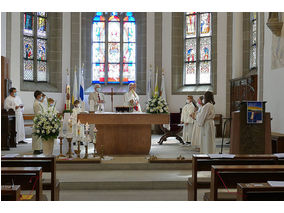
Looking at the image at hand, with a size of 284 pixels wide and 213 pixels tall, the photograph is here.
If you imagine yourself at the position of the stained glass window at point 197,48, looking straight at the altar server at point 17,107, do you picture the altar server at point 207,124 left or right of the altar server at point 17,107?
left

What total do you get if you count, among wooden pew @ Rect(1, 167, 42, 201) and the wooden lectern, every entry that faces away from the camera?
1

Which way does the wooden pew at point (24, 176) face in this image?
away from the camera

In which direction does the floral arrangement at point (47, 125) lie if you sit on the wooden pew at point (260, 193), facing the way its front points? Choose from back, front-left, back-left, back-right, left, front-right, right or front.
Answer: front-left

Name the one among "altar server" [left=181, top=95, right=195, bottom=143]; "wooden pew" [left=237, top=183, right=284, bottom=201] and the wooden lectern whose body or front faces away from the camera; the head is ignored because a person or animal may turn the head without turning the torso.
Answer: the wooden pew

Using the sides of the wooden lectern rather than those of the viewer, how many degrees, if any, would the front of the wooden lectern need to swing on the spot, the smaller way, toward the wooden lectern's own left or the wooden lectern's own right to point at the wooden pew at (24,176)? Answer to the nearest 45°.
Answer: approximately 45° to the wooden lectern's own right

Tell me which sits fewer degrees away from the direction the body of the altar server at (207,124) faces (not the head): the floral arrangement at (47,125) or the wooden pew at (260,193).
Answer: the floral arrangement

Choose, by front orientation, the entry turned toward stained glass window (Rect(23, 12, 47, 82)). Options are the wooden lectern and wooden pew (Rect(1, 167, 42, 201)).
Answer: the wooden pew

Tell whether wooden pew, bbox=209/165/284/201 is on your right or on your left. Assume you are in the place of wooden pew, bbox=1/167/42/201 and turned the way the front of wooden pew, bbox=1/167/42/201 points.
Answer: on your right

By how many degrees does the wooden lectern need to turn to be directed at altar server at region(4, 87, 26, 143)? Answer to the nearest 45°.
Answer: approximately 90° to its right

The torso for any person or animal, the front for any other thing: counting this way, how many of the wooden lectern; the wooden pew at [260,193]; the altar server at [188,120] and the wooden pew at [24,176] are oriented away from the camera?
2

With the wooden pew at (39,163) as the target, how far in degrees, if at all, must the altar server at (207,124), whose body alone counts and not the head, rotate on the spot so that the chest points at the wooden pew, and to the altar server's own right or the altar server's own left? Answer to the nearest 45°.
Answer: approximately 90° to the altar server's own left

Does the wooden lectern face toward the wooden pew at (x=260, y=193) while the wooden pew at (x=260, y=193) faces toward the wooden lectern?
yes

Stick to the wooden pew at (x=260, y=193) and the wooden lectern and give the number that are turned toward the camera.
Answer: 1

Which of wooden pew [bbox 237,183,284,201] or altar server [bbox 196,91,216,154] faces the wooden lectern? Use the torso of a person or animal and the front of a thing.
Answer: the wooden pew

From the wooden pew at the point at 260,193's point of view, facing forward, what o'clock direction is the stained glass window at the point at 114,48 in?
The stained glass window is roughly at 11 o'clock from the wooden pew.
